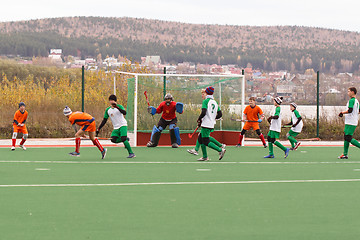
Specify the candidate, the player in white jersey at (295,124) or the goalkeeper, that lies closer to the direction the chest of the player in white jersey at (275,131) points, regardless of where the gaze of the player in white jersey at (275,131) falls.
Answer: the goalkeeper

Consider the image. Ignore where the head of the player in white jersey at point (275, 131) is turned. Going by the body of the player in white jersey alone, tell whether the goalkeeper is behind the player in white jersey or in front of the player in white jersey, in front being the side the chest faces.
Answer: in front

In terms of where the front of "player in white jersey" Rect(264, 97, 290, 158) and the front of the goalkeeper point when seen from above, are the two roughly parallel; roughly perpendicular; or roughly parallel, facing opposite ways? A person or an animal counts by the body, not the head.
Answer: roughly perpendicular

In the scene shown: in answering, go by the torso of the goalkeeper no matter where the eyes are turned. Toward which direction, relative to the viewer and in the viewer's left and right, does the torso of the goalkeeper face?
facing the viewer

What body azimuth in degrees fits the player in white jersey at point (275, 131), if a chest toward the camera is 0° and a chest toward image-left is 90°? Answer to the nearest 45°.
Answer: approximately 90°

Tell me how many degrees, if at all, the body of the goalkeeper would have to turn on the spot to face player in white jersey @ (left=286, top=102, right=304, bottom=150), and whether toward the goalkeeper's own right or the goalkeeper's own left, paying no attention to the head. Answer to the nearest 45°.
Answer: approximately 90° to the goalkeeper's own left

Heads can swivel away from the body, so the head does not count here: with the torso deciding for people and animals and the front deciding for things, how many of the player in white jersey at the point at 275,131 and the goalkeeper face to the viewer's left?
1
